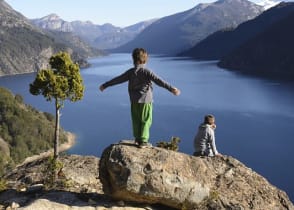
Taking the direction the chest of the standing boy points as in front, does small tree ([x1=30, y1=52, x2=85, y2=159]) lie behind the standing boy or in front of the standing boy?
in front

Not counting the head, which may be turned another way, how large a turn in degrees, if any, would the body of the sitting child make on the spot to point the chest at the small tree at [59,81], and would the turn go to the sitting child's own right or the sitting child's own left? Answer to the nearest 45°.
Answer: approximately 90° to the sitting child's own left

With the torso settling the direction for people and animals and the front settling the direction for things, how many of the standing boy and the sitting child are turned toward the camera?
0

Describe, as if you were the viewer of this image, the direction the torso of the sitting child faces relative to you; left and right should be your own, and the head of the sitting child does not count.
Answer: facing away from the viewer and to the right of the viewer

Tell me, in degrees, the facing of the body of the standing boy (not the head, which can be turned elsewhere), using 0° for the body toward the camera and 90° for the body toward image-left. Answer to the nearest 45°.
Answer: approximately 180°

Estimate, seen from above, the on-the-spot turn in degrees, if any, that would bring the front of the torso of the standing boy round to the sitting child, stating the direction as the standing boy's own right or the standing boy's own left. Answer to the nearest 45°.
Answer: approximately 45° to the standing boy's own right
